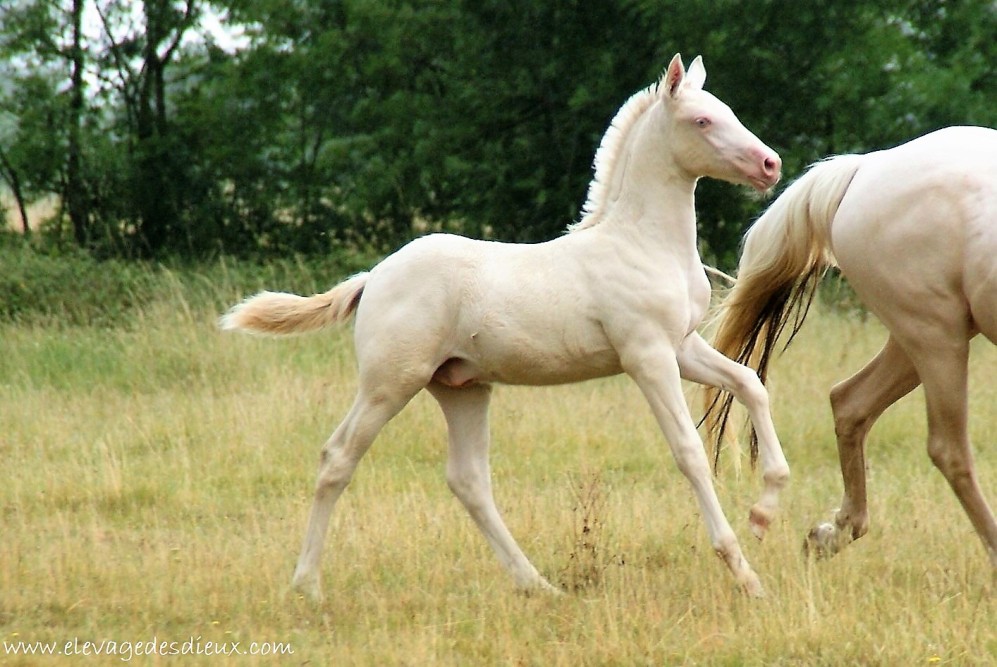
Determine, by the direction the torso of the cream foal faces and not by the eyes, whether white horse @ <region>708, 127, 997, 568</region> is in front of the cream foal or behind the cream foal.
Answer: in front

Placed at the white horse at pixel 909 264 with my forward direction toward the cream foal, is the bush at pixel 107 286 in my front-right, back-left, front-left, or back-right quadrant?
front-right

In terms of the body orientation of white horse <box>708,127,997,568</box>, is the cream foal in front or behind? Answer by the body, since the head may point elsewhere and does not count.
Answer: behind

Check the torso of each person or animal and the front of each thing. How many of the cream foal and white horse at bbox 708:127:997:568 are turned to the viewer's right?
2

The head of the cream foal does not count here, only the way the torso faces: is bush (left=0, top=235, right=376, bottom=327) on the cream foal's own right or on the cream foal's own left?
on the cream foal's own left

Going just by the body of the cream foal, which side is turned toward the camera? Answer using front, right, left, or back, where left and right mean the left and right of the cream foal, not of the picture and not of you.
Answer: right

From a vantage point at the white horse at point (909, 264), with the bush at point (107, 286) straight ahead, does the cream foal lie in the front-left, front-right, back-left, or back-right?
front-left

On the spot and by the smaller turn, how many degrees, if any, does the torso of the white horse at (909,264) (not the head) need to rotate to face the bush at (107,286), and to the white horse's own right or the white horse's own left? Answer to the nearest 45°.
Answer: approximately 135° to the white horse's own left

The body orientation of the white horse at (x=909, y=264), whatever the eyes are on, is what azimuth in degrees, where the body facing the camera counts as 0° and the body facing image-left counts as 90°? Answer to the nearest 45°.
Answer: approximately 270°

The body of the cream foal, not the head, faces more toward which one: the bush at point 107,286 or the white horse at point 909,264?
the white horse
